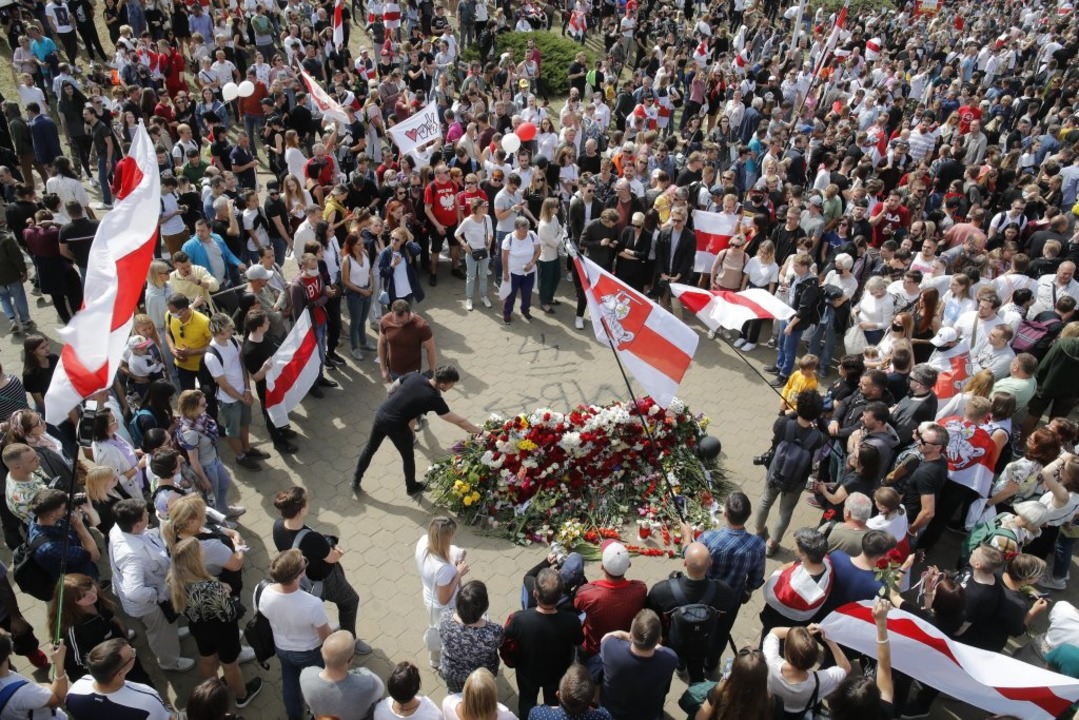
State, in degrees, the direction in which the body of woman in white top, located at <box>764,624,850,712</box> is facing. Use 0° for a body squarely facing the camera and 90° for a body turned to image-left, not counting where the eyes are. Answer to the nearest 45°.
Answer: approximately 180°

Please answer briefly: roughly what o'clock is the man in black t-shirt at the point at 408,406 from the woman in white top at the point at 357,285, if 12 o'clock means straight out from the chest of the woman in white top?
The man in black t-shirt is roughly at 1 o'clock from the woman in white top.

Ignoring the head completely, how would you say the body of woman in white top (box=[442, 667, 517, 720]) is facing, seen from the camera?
away from the camera

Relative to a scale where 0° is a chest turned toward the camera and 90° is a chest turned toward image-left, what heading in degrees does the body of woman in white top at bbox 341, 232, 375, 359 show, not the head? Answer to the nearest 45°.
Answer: approximately 315°

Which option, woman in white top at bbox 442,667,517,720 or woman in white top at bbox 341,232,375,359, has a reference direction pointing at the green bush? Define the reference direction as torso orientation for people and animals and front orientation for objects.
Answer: woman in white top at bbox 442,667,517,720

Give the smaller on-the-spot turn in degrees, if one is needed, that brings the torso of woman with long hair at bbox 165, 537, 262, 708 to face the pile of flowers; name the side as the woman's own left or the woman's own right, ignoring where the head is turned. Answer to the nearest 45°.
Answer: approximately 45° to the woman's own right

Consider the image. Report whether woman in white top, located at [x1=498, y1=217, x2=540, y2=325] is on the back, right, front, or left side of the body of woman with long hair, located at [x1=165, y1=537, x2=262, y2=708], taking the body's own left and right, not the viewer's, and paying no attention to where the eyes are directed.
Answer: front

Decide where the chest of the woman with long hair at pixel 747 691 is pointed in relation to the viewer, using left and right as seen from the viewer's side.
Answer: facing away from the viewer

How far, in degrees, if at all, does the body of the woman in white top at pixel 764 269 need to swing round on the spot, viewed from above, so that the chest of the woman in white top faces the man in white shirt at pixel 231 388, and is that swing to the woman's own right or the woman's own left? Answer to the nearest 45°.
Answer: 0° — they already face them

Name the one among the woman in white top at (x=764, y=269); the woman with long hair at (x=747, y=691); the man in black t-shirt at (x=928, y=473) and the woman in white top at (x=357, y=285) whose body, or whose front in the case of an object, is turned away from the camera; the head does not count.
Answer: the woman with long hair

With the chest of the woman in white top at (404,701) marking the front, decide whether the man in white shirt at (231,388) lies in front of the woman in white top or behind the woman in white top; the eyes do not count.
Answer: in front

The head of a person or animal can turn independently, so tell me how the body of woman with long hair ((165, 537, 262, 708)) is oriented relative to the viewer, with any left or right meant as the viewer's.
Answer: facing away from the viewer and to the right of the viewer

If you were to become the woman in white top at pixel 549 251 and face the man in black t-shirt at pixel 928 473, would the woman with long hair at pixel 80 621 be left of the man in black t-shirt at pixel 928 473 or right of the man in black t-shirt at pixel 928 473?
right

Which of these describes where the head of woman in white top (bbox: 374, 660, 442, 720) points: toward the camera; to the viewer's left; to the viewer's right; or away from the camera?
away from the camera
